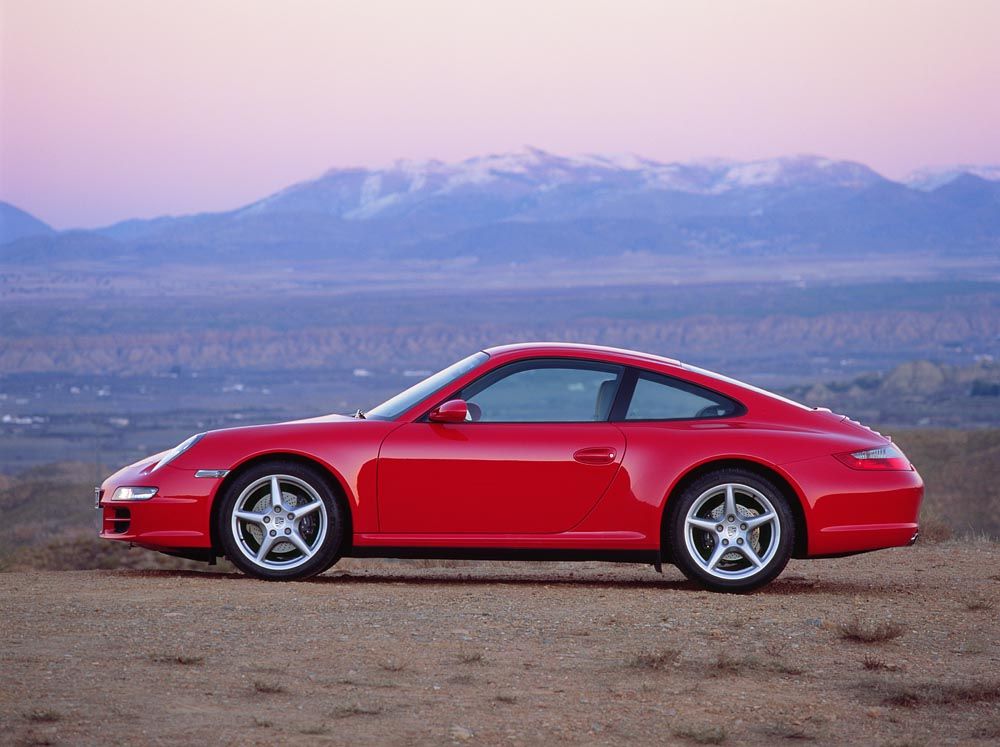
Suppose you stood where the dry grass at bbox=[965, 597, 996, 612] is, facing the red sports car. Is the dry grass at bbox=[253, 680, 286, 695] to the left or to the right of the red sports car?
left

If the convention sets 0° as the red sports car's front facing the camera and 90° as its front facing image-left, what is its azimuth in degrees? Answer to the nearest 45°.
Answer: approximately 90°

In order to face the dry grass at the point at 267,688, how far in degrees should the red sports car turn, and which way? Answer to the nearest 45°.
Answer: approximately 45° to its left

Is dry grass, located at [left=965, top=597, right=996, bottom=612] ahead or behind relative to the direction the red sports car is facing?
behind

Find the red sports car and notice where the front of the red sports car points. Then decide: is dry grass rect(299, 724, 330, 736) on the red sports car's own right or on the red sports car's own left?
on the red sports car's own left
